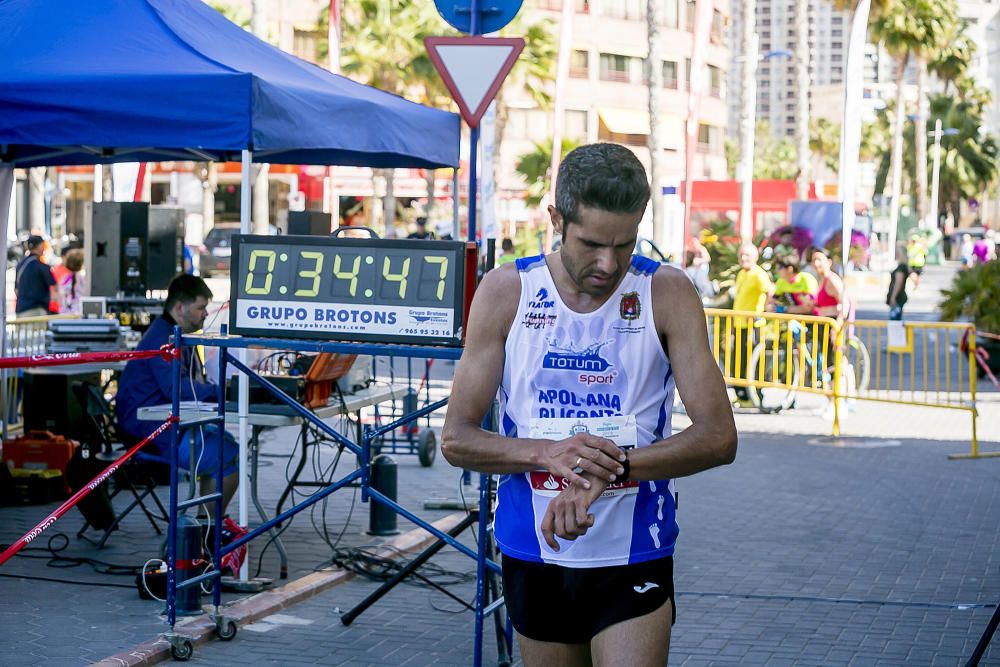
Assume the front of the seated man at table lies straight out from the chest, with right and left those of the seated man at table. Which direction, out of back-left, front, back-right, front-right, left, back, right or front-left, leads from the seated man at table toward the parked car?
left

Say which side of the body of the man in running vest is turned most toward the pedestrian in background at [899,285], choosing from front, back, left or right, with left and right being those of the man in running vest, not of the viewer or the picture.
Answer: back

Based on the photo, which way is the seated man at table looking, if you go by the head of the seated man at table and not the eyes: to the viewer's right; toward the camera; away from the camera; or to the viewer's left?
to the viewer's right

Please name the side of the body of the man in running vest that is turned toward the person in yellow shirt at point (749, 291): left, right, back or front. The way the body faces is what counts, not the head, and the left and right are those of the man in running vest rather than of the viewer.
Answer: back

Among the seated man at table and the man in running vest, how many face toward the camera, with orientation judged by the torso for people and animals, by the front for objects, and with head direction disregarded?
1

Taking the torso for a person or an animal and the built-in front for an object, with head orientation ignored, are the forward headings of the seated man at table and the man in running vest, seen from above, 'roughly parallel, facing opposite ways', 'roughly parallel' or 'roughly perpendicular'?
roughly perpendicular

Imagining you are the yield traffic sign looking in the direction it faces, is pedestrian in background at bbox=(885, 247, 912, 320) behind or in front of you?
behind

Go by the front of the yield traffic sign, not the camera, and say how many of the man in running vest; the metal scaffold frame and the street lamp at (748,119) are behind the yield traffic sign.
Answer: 1

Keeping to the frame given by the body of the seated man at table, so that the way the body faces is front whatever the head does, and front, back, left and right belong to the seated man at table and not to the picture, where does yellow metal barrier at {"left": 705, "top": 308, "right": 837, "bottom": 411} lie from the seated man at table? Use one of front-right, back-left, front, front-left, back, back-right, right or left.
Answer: front-left

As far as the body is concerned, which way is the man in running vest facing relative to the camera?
toward the camera

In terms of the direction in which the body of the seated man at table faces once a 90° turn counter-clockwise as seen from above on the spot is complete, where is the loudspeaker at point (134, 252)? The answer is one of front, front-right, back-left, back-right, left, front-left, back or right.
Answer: front

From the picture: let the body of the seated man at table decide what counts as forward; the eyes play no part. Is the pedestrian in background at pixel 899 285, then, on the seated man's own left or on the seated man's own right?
on the seated man's own left

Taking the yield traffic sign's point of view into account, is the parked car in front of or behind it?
behind

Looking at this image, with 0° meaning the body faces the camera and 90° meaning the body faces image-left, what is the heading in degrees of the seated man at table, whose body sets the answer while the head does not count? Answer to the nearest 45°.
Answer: approximately 270°
